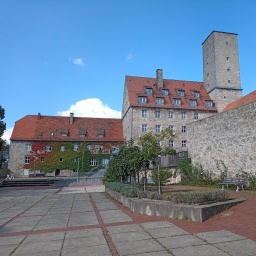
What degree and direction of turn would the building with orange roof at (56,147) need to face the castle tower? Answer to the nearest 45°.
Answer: approximately 90° to its left

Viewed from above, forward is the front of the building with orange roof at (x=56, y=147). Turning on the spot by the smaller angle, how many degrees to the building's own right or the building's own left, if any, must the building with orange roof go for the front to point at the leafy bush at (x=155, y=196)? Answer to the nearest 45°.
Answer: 0° — it already faces it

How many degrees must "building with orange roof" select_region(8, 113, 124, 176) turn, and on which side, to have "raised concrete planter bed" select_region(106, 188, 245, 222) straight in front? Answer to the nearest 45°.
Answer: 0° — it already faces it

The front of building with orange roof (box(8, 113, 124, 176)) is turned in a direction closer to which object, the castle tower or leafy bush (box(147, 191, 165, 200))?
the leafy bush

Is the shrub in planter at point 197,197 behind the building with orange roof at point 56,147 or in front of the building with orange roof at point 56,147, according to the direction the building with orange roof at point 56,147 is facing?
in front

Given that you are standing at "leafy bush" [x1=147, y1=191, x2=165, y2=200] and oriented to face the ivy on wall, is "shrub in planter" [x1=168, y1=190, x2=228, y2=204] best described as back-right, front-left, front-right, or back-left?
back-right

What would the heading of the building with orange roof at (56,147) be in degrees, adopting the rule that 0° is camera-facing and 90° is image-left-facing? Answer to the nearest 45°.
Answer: approximately 0°

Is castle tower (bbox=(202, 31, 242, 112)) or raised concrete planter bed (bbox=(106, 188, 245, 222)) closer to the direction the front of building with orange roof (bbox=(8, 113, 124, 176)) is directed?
the raised concrete planter bed

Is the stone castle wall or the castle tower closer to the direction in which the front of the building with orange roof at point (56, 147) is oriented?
the stone castle wall

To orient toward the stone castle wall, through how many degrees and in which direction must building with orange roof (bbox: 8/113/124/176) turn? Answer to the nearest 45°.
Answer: approximately 45° to its left
